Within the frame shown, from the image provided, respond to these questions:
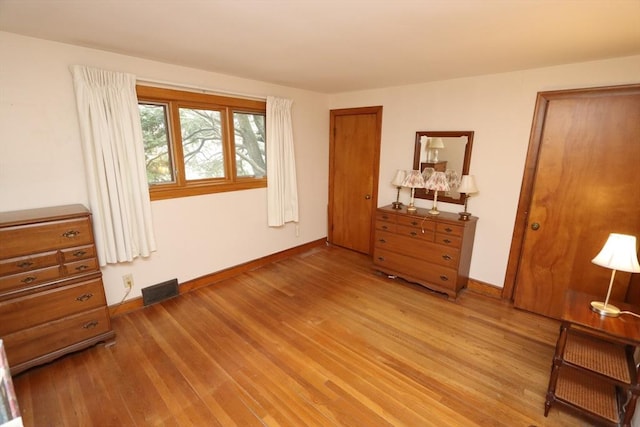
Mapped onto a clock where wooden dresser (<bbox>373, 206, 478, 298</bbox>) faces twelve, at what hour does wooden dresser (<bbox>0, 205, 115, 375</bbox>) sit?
wooden dresser (<bbox>0, 205, 115, 375</bbox>) is roughly at 12 o'clock from wooden dresser (<bbox>373, 206, 478, 298</bbox>).

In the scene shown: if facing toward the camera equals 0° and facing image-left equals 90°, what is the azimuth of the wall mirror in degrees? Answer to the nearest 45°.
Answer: approximately 45°

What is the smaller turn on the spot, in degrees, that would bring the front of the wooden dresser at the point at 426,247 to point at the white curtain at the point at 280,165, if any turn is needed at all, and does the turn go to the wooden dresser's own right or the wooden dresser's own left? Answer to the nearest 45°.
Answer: approximately 45° to the wooden dresser's own right

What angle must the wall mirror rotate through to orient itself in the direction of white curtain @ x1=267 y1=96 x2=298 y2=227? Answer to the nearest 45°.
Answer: approximately 45° to its right

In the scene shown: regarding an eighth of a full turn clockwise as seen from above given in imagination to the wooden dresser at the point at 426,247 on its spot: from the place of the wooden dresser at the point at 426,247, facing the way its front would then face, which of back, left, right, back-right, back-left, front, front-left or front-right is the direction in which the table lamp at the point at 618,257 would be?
back-left

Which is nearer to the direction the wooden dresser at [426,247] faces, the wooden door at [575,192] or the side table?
the side table

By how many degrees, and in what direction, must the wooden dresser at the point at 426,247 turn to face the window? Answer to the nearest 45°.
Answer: approximately 45° to its right

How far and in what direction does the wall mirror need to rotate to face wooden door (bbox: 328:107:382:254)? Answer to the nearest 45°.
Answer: approximately 45° to its right
